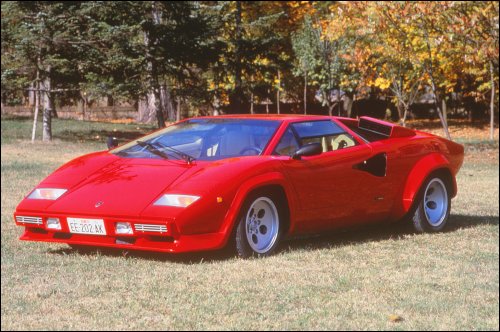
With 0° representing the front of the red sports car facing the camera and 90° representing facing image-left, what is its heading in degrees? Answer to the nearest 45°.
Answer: approximately 45°
